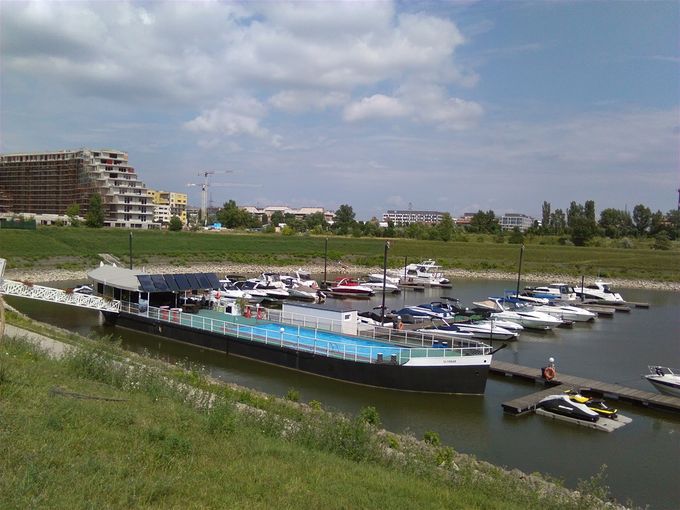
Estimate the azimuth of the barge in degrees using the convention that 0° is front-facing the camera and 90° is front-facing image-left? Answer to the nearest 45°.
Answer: approximately 315°

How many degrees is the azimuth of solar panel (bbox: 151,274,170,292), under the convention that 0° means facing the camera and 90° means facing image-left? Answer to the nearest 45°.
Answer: approximately 0°

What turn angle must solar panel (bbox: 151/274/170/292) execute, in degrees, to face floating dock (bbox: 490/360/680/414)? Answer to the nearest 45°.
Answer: approximately 45° to its left

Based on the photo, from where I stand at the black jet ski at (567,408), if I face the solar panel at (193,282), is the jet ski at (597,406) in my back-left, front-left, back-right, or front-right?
back-right
